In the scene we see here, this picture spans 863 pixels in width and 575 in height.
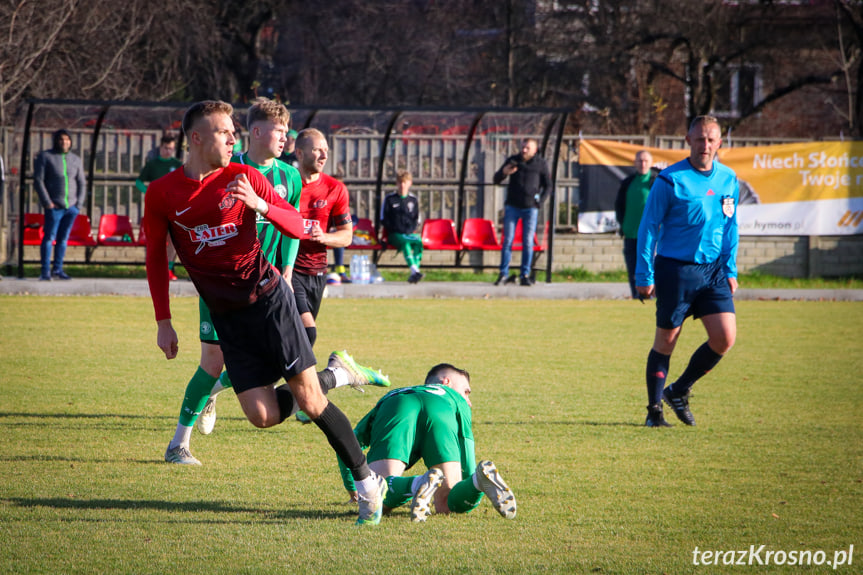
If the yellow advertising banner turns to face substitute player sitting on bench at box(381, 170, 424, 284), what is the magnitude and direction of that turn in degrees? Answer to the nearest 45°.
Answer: approximately 45° to its right

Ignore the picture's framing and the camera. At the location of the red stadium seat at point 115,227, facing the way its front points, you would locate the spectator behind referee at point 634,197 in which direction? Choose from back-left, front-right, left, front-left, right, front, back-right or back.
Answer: front-left

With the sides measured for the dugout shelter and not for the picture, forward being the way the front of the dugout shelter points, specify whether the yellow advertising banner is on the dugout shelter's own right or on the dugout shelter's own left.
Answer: on the dugout shelter's own left
